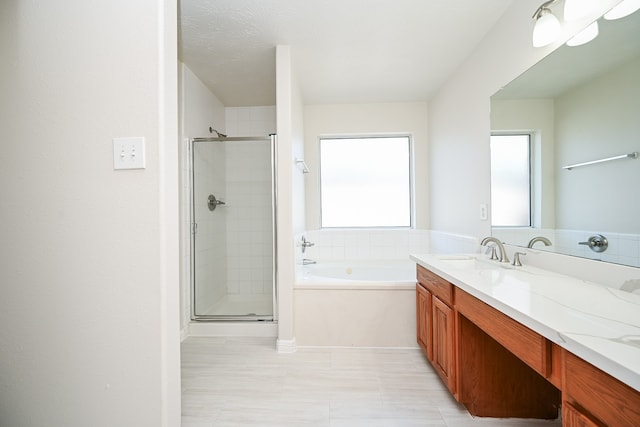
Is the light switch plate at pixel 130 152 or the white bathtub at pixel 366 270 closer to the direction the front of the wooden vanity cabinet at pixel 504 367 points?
the light switch plate

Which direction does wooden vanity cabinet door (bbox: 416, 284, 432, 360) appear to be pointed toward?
to the viewer's left

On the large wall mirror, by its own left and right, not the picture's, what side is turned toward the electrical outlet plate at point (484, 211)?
right

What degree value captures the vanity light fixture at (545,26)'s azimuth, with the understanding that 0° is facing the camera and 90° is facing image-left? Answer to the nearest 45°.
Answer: approximately 45°
